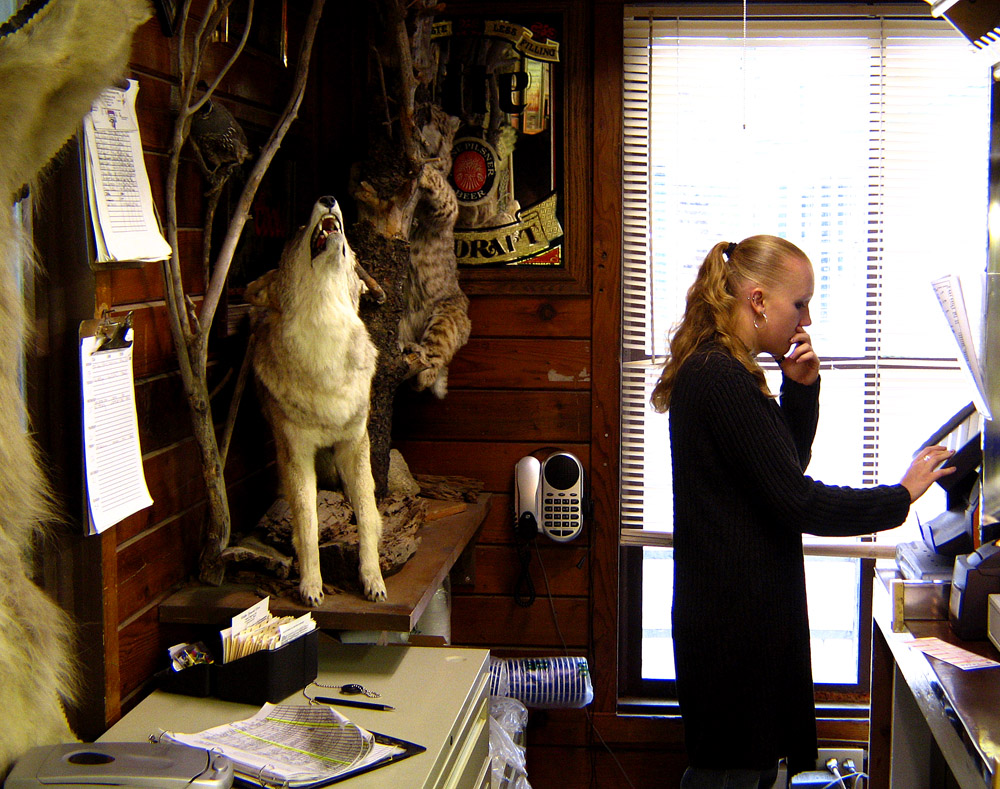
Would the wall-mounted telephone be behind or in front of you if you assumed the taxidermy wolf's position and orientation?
behind

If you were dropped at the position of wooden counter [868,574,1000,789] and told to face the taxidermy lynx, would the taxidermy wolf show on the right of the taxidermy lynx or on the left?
left

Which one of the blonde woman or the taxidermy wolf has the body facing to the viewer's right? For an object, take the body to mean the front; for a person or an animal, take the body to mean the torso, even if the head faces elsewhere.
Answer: the blonde woman

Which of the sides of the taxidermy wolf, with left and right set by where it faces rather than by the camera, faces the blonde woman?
left

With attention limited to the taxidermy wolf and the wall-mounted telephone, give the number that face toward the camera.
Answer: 2

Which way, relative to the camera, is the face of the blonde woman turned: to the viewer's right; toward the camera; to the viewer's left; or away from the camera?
to the viewer's right

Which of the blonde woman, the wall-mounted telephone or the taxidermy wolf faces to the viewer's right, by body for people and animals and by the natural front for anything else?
the blonde woman

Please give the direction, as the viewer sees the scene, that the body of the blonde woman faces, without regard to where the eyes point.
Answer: to the viewer's right
